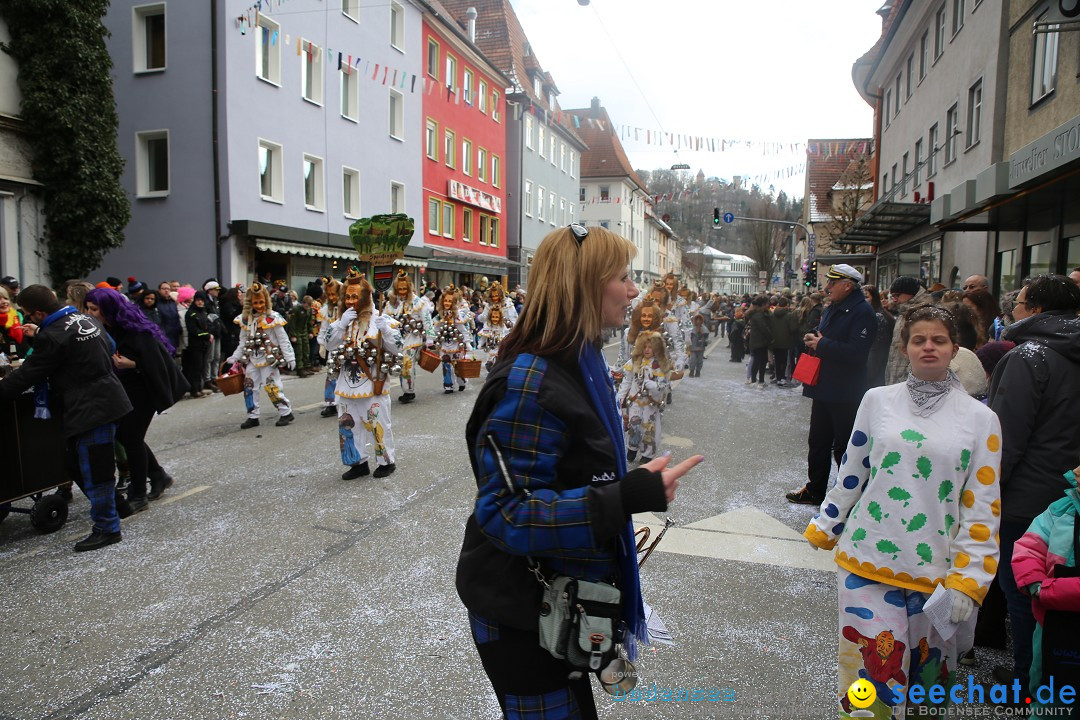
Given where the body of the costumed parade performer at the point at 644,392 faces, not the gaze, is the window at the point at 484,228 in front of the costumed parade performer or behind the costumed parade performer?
behind

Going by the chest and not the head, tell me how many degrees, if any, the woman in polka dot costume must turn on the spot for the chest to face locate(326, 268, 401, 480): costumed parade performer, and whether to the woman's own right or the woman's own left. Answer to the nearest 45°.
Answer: approximately 135° to the woman's own right

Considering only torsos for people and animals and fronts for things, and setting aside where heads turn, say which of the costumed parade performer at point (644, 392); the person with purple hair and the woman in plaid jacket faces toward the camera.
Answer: the costumed parade performer

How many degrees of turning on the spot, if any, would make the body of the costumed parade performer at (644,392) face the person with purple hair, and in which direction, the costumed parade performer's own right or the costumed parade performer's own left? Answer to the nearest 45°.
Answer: approximately 45° to the costumed parade performer's own right

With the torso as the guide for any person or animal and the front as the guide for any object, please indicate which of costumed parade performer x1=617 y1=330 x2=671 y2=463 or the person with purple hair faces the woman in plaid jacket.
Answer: the costumed parade performer

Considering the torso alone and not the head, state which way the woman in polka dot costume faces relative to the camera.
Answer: toward the camera

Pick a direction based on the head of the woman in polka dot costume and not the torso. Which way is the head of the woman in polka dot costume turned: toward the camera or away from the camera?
toward the camera

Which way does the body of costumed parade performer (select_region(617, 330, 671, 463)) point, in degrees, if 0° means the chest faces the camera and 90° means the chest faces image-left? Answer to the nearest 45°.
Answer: approximately 0°

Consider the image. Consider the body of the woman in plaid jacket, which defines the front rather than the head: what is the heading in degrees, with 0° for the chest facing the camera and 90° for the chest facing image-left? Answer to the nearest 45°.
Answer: approximately 270°

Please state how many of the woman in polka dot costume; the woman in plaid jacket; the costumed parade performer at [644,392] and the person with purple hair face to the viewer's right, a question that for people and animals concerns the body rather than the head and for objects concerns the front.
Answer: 1

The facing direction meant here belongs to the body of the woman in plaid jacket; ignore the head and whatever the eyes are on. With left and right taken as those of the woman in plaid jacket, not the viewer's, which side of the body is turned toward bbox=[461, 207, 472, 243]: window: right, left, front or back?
left

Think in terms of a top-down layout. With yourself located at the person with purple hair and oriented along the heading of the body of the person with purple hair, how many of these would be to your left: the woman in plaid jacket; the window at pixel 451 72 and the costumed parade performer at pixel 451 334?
1

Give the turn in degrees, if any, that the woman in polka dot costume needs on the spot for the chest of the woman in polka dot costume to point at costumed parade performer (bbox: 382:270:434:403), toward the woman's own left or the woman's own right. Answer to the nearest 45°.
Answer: approximately 135° to the woman's own right

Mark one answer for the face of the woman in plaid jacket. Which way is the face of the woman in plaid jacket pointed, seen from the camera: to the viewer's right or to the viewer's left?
to the viewer's right

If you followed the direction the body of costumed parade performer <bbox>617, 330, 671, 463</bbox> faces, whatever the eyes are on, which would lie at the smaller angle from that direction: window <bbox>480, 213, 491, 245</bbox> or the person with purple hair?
the person with purple hair
